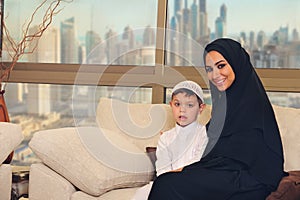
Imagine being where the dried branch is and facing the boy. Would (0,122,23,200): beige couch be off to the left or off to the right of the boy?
right

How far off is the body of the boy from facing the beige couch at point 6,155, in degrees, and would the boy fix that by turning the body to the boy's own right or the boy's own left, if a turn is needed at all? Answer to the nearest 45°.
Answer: approximately 45° to the boy's own right

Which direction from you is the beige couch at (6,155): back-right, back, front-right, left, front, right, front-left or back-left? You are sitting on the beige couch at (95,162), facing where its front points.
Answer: right

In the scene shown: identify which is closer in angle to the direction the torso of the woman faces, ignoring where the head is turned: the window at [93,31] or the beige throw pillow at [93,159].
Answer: the beige throw pillow

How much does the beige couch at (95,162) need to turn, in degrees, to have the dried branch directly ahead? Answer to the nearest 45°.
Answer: approximately 135° to its right
